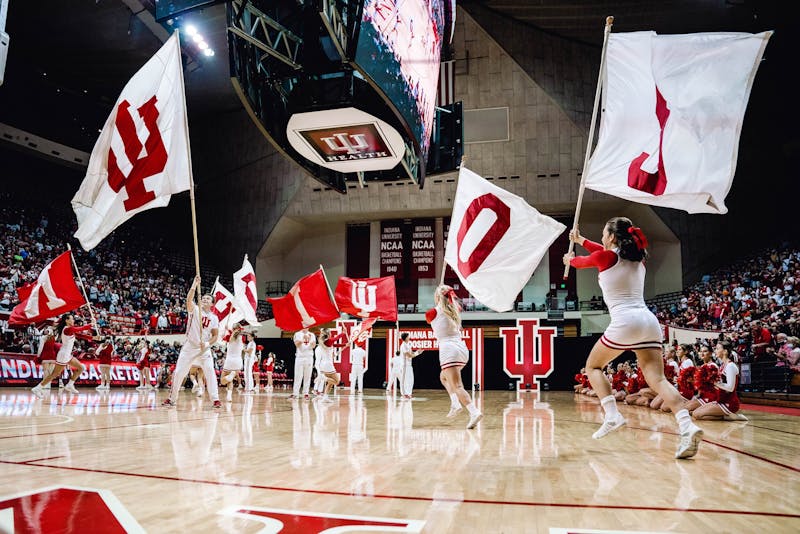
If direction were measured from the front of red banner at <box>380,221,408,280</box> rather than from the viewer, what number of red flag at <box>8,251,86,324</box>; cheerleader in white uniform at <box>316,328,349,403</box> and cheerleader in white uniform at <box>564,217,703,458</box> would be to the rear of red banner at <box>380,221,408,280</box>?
0

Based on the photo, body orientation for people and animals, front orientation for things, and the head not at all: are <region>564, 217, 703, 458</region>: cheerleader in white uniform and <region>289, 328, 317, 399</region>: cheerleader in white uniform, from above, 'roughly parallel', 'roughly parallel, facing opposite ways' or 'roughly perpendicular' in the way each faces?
roughly parallel, facing opposite ways

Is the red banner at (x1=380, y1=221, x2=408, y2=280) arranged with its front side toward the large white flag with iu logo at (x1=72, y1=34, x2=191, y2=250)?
yes

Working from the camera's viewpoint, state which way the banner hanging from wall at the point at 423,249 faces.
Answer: facing the viewer

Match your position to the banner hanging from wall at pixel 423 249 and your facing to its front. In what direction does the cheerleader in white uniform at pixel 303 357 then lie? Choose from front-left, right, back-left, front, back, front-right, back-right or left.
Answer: front

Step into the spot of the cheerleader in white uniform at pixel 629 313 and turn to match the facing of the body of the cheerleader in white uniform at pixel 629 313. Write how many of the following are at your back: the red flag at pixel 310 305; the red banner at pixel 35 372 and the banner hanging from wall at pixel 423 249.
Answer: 0

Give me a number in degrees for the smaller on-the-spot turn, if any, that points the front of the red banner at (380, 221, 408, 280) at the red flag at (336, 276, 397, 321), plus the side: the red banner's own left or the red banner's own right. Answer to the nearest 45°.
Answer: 0° — it already faces it

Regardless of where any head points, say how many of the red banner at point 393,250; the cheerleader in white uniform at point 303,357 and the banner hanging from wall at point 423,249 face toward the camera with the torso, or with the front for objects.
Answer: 3

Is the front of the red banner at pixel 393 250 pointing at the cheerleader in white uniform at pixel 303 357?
yes

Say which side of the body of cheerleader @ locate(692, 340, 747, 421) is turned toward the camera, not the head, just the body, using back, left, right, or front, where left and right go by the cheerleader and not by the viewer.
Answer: left

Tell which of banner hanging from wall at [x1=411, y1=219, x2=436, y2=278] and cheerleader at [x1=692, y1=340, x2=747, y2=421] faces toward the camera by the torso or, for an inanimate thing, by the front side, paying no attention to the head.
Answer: the banner hanging from wall

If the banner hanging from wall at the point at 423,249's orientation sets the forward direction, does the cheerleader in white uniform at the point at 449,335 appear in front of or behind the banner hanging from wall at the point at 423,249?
in front

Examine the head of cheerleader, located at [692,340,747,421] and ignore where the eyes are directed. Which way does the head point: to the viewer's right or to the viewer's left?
to the viewer's left

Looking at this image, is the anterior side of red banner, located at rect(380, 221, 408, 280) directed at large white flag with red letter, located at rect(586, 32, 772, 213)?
yes

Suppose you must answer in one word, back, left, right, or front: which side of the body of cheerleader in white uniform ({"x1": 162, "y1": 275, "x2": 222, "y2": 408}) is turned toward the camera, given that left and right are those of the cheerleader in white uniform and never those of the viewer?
front

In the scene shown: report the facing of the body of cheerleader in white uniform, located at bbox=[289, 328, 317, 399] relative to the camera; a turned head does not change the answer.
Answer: toward the camera

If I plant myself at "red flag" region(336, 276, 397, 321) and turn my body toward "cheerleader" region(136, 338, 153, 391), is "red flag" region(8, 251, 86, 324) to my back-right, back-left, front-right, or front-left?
front-left

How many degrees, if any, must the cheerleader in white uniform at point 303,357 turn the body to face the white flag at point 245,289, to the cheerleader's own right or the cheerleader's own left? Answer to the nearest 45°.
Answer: approximately 135° to the cheerleader's own right
